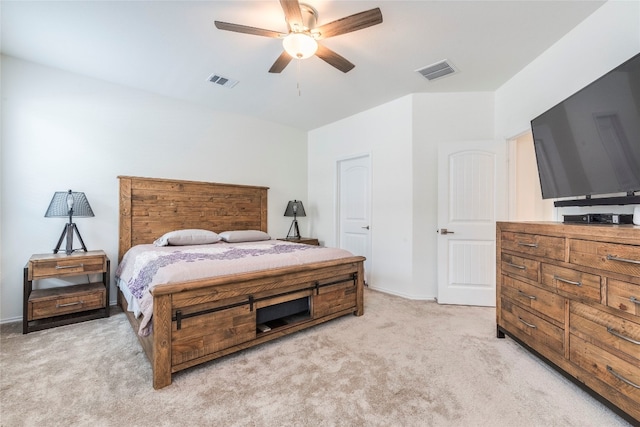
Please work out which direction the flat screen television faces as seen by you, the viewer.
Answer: facing the viewer and to the left of the viewer

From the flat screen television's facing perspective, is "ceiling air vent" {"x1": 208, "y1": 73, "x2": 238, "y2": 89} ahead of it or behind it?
ahead

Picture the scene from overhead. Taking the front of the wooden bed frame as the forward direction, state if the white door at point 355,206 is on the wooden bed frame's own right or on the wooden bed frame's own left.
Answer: on the wooden bed frame's own left

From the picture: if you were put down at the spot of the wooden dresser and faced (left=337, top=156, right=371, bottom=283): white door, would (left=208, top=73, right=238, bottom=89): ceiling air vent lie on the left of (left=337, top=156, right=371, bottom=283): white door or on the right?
left

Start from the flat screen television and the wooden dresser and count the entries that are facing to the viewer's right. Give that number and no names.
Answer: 0

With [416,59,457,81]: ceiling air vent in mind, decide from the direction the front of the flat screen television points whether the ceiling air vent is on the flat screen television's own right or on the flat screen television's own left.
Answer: on the flat screen television's own right

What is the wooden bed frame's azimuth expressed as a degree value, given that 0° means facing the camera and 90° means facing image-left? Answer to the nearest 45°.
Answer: approximately 315°

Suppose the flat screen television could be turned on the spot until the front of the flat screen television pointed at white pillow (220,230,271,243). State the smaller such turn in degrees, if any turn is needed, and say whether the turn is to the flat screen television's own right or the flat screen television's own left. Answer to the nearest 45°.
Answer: approximately 45° to the flat screen television's own right
